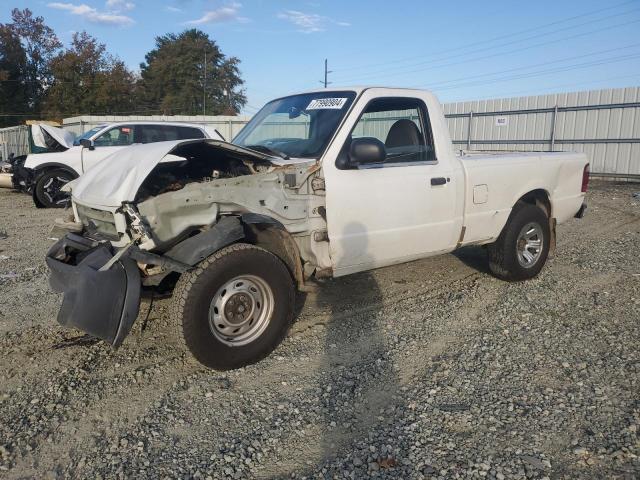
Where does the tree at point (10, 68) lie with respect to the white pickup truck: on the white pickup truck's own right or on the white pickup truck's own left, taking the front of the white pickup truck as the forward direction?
on the white pickup truck's own right

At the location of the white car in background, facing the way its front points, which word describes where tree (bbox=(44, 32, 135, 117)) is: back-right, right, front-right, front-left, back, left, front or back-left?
right

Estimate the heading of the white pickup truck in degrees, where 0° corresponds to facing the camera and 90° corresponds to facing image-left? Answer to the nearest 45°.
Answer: approximately 45°

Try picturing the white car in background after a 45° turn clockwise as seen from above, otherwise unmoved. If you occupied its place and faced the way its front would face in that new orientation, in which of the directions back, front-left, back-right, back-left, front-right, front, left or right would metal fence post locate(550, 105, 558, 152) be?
back-right

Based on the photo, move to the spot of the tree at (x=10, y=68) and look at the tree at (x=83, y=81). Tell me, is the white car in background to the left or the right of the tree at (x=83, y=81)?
right

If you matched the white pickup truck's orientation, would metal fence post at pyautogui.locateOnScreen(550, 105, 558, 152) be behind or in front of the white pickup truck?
behind

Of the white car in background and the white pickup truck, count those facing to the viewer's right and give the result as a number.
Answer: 0

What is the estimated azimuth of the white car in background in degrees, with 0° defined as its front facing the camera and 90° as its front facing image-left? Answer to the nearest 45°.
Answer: approximately 90°

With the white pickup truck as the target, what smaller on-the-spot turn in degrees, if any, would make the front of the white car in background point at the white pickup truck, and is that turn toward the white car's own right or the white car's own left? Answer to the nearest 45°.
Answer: approximately 90° to the white car's own left

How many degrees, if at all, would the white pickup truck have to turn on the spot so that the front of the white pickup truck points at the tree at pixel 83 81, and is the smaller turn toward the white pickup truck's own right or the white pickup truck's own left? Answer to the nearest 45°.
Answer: approximately 90° to the white pickup truck's own right
